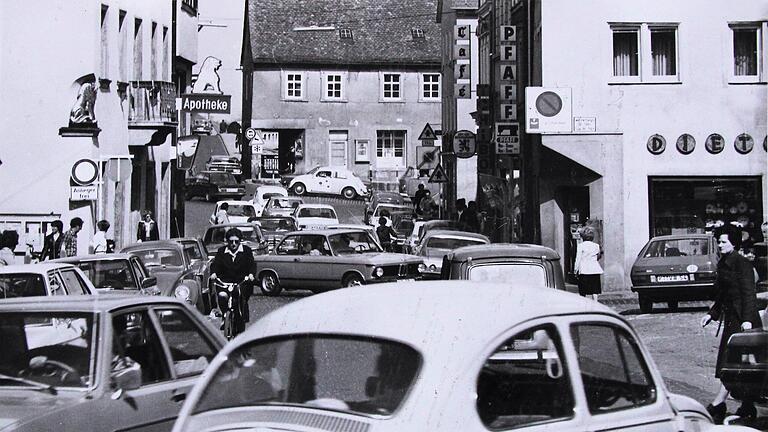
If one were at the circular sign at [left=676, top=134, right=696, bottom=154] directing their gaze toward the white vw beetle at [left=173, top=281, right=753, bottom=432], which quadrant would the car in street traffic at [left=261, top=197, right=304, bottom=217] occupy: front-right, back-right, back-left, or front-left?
back-right

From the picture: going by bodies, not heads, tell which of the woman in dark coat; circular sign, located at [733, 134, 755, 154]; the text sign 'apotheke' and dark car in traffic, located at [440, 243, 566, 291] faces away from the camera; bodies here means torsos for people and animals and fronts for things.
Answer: the dark car in traffic

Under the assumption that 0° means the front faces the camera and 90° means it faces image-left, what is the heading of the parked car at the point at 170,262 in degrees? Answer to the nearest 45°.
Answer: approximately 315°

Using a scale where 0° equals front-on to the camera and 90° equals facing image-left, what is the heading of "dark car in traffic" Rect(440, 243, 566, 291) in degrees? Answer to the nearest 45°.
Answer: approximately 180°

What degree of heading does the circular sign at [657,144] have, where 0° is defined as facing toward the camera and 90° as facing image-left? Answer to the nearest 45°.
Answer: approximately 0°

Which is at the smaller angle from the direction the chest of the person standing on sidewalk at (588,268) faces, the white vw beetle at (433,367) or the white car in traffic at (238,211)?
the white car in traffic

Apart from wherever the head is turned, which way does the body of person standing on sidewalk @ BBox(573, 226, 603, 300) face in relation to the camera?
away from the camera

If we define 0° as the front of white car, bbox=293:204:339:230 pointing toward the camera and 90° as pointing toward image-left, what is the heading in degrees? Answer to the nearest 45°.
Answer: approximately 0°

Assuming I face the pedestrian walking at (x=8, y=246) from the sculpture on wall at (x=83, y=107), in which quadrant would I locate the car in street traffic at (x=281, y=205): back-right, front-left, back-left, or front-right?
back-left
